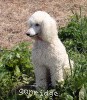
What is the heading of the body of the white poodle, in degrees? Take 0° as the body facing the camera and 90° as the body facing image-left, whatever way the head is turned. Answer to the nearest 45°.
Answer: approximately 45°
